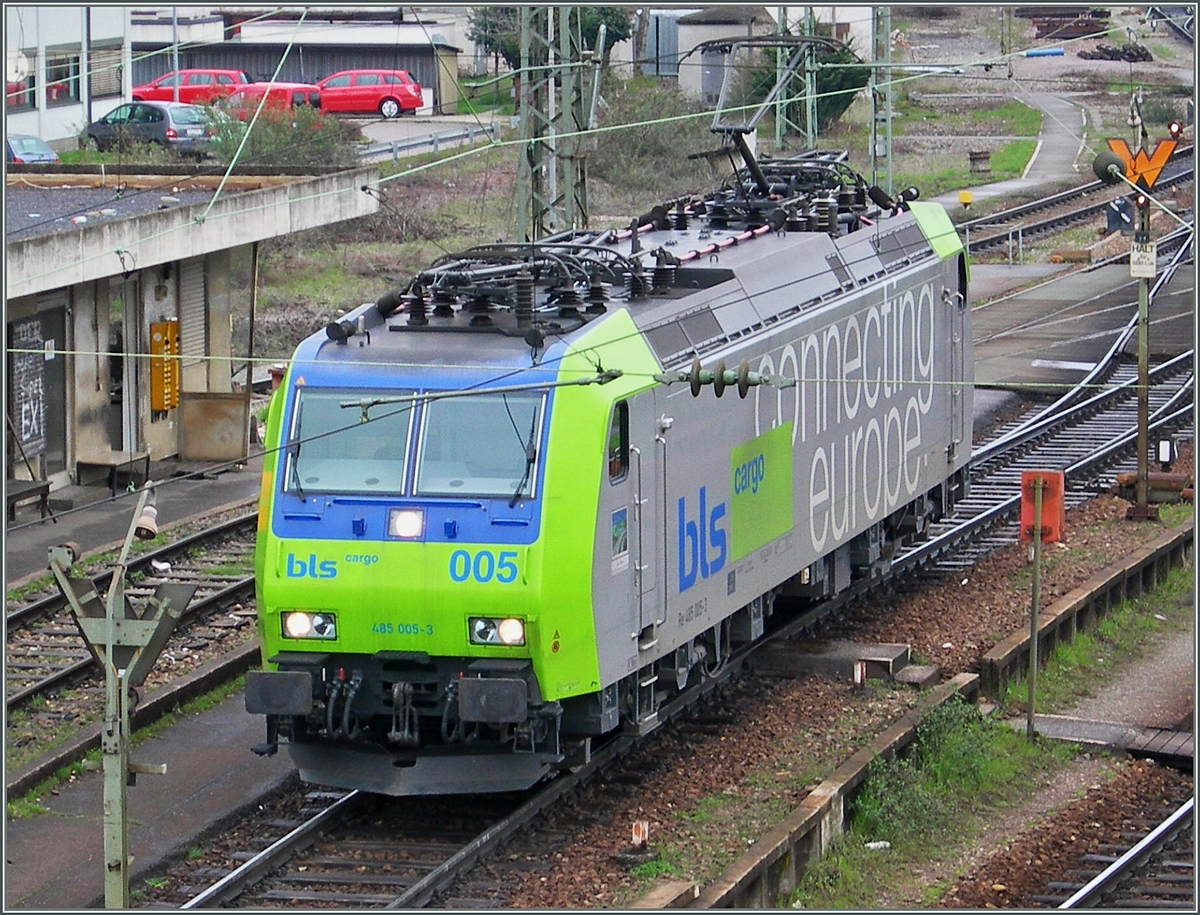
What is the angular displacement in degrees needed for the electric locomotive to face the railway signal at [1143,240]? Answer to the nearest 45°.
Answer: approximately 180°

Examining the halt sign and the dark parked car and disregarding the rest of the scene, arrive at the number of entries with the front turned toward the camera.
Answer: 1

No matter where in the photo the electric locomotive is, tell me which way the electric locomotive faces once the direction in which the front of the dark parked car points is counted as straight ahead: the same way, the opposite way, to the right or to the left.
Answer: to the left

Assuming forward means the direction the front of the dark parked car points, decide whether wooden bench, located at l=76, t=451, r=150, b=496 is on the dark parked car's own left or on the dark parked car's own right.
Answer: on the dark parked car's own left

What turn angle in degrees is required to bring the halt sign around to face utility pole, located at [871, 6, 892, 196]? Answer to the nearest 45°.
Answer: approximately 180°

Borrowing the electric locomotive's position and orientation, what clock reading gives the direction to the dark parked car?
The dark parked car is roughly at 4 o'clock from the electric locomotive.

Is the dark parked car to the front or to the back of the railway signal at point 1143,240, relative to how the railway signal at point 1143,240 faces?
to the back

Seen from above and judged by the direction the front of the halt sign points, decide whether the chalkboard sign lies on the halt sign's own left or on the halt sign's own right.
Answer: on the halt sign's own right

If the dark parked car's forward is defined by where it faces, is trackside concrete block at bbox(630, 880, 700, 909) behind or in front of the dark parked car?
behind

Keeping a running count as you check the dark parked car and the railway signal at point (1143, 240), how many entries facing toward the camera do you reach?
1

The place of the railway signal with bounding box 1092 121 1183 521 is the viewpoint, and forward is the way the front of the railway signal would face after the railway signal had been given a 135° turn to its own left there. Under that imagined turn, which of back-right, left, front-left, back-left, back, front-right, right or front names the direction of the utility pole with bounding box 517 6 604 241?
back-left

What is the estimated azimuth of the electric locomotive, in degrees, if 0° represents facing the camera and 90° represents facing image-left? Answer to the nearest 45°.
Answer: approximately 45°

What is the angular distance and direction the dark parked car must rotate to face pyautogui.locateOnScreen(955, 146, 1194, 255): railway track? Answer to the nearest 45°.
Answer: approximately 135° to its right

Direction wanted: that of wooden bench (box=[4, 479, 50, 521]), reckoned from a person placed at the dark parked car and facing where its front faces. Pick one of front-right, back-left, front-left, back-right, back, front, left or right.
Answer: back-left

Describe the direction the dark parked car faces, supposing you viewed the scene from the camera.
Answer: facing away from the viewer and to the left of the viewer
